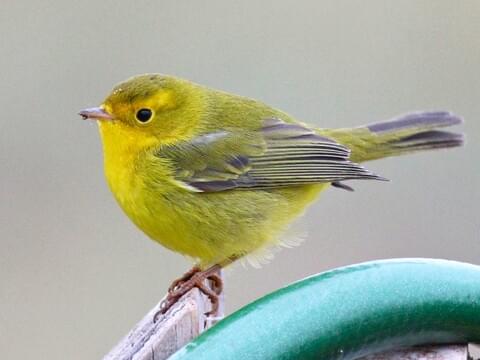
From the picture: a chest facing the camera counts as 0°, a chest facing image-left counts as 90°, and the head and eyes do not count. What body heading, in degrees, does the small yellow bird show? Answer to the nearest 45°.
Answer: approximately 90°
